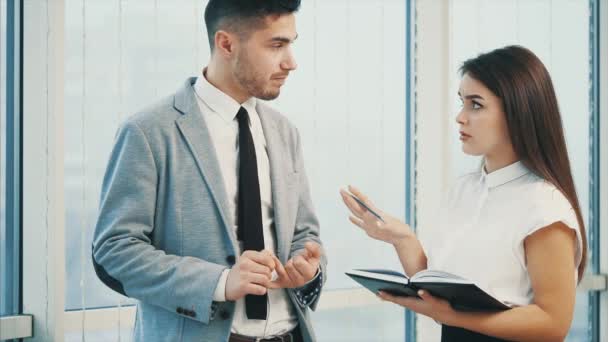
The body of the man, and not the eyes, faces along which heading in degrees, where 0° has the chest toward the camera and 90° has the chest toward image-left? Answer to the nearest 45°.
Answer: approximately 315°

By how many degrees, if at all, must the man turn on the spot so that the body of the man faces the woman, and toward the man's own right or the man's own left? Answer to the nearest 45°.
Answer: approximately 45° to the man's own left

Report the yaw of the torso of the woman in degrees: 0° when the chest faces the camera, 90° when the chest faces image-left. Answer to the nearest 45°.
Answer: approximately 45°

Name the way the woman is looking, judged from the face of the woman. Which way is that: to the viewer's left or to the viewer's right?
to the viewer's left
